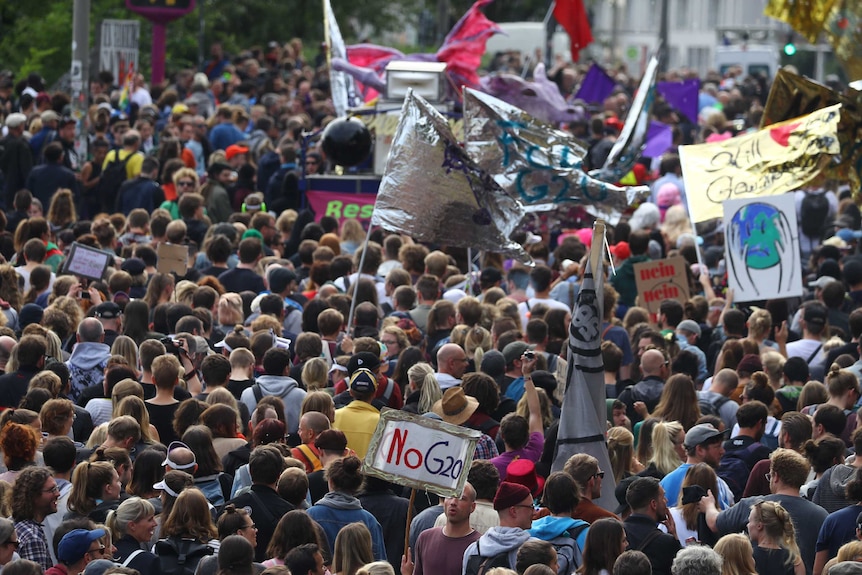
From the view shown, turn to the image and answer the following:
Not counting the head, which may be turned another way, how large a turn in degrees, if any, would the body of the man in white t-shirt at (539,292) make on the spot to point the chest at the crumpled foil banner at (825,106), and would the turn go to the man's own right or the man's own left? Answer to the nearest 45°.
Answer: approximately 45° to the man's own right

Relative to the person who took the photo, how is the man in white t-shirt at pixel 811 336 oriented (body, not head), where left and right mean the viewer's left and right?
facing away from the viewer

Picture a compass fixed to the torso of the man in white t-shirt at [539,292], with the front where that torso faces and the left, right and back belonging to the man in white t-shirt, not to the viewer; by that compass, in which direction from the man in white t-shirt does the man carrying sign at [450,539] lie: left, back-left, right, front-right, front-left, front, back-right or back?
back

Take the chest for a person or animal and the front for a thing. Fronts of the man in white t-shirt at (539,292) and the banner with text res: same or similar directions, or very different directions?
very different directions

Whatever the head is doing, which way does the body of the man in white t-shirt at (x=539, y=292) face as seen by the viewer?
away from the camera

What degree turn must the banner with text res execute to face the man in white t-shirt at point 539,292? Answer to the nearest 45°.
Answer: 0° — it already faces them

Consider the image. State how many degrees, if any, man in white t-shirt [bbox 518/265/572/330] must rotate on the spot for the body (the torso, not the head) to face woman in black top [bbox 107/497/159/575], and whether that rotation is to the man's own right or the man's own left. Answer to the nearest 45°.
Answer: approximately 180°

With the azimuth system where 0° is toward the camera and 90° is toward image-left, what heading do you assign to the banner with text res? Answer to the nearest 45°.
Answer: approximately 0°

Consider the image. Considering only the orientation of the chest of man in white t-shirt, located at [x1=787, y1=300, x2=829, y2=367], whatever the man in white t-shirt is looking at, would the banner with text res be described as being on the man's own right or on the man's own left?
on the man's own left
